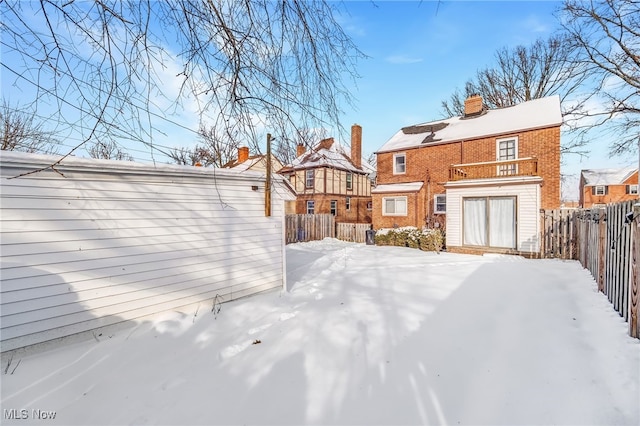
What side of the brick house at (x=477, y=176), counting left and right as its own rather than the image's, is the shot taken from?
back

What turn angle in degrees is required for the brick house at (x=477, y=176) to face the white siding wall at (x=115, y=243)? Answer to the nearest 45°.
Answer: approximately 180°

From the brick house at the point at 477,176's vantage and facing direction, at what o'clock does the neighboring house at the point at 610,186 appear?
The neighboring house is roughly at 1 o'clock from the brick house.

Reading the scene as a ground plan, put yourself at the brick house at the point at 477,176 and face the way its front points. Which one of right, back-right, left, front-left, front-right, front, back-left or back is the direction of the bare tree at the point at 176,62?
back

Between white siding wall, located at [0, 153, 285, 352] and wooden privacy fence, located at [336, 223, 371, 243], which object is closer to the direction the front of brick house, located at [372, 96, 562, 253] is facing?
the wooden privacy fence

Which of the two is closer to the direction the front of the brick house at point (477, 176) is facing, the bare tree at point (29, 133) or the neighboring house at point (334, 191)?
the neighboring house
